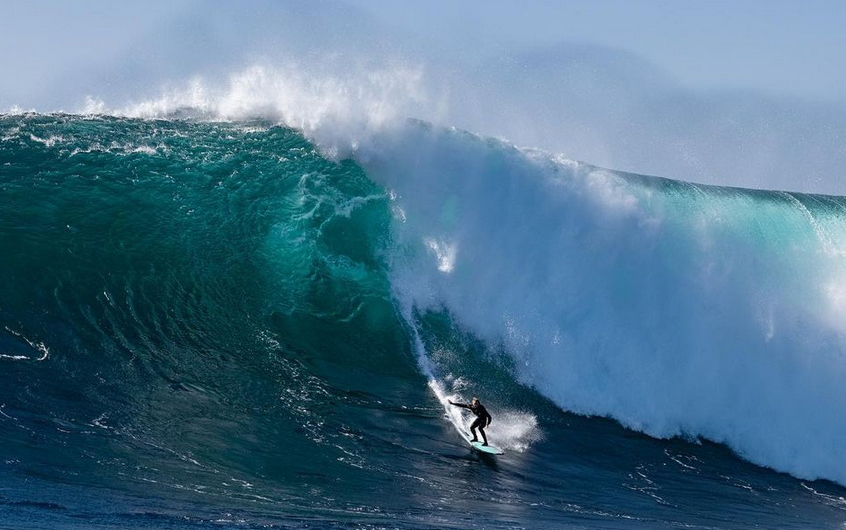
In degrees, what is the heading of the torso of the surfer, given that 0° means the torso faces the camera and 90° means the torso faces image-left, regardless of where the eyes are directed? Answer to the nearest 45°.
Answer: approximately 45°
